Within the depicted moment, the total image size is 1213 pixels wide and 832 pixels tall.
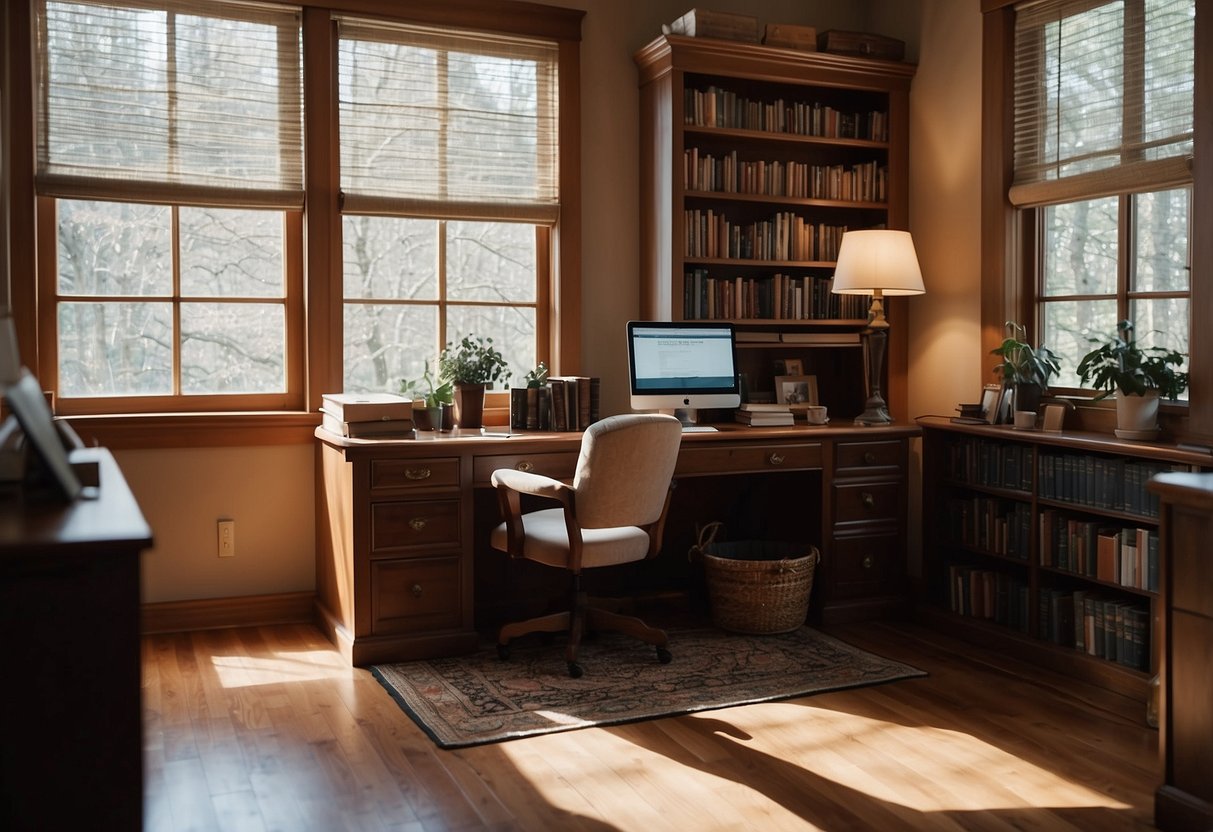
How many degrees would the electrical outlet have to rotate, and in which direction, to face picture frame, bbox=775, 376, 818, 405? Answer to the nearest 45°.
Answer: approximately 90° to its left

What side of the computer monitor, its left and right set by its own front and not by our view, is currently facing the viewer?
front

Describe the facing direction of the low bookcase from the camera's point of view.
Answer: facing the viewer and to the left of the viewer

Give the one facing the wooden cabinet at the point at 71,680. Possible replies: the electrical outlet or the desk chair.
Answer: the electrical outlet

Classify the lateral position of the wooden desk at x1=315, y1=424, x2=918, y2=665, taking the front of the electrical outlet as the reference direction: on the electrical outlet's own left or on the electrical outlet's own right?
on the electrical outlet's own left

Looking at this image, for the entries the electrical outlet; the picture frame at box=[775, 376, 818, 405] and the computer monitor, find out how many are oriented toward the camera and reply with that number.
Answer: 3

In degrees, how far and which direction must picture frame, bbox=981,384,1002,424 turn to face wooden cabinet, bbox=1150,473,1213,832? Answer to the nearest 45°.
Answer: approximately 45° to its left

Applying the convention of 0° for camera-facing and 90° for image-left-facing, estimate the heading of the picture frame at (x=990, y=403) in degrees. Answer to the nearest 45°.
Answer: approximately 45°
